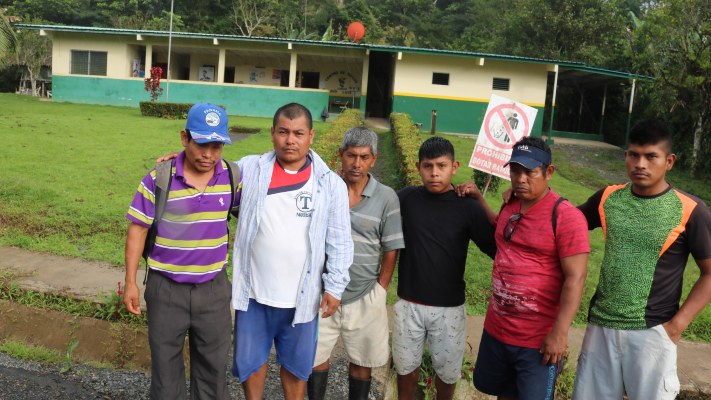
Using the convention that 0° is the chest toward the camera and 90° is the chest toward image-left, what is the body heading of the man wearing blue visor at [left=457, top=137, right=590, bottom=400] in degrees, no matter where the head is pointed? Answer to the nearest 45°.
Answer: approximately 45°

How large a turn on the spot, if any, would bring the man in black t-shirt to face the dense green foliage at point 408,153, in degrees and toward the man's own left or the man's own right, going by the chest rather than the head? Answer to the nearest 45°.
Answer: approximately 180°

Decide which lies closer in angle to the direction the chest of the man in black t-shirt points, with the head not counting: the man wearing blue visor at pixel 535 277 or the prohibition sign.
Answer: the man wearing blue visor

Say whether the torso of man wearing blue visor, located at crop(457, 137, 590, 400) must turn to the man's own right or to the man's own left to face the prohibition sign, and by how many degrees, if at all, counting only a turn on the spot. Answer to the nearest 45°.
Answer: approximately 135° to the man's own right

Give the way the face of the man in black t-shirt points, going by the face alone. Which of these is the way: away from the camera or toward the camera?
toward the camera

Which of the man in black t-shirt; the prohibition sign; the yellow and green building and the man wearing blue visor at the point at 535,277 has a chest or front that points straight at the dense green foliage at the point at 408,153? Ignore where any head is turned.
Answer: the yellow and green building

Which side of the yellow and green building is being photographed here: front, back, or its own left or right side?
front

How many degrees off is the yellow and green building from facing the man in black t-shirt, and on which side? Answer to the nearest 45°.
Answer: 0° — it already faces them

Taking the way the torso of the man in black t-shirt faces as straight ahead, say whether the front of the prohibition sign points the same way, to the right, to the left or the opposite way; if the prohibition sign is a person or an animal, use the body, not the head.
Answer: the same way

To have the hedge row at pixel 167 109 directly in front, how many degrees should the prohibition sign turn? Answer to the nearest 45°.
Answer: approximately 135° to its right

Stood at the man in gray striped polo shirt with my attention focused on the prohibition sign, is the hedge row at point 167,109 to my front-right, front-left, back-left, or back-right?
front-left

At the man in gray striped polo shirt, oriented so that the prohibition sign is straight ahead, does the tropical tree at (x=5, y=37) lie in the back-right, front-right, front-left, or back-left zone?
front-left

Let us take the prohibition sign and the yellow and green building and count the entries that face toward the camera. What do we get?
2

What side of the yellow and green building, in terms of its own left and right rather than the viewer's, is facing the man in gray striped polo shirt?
front

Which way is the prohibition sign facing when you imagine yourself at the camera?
facing the viewer

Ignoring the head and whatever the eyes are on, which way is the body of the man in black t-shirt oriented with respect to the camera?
toward the camera
